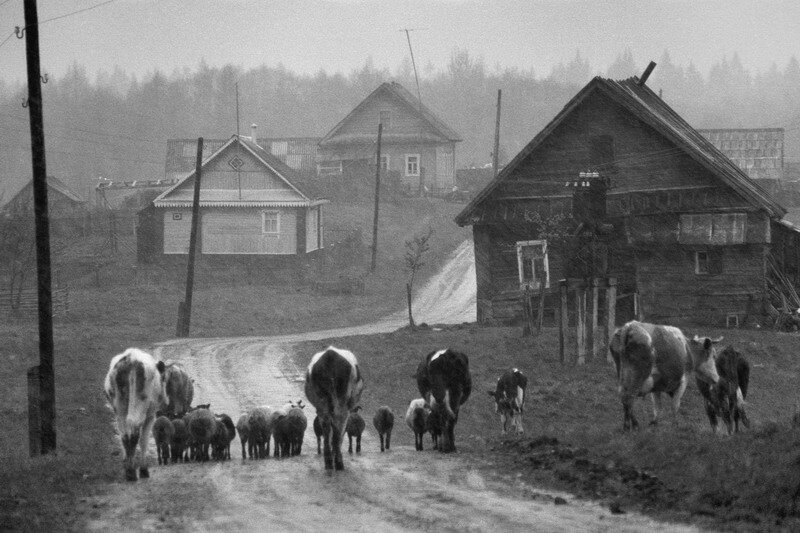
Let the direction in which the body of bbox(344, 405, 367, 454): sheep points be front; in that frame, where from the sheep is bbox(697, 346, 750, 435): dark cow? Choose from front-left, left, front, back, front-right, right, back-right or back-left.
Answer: right

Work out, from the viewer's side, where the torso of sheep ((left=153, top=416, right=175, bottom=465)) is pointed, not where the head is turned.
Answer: away from the camera

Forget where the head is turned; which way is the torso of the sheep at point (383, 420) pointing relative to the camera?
away from the camera

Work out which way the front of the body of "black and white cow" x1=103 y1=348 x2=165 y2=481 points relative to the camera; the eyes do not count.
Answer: away from the camera

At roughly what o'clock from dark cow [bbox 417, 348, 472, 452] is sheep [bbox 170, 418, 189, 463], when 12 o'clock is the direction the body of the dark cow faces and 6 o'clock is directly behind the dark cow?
The sheep is roughly at 9 o'clock from the dark cow.

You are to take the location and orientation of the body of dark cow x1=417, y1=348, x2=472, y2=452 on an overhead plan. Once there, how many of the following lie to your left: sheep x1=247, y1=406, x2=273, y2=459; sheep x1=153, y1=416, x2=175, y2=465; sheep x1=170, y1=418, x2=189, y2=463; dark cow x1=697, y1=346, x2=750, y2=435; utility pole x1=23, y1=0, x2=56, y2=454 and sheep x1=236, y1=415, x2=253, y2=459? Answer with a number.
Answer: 5

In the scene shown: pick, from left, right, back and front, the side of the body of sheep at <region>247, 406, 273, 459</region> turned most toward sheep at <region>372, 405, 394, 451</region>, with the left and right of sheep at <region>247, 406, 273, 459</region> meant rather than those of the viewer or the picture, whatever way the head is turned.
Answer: right

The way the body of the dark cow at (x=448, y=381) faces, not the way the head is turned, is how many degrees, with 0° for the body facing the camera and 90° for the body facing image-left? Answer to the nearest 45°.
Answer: approximately 180°

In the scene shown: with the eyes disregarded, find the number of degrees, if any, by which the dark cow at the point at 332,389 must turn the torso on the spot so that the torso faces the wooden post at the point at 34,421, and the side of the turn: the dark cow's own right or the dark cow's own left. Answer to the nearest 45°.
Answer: approximately 45° to the dark cow's own left

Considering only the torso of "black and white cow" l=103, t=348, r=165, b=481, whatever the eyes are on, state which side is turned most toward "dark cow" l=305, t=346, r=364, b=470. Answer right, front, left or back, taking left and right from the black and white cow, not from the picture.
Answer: right

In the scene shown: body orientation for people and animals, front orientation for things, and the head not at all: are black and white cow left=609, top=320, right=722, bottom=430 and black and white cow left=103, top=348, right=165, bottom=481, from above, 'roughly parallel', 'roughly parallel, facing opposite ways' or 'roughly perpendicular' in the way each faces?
roughly perpendicular

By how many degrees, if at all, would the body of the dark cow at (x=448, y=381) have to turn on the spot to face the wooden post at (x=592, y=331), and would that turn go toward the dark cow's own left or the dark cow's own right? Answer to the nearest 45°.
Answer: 0° — it already faces it

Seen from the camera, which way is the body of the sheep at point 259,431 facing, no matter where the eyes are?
away from the camera

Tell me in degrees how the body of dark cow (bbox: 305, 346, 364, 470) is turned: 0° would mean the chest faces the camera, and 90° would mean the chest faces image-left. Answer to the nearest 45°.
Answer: approximately 180°
